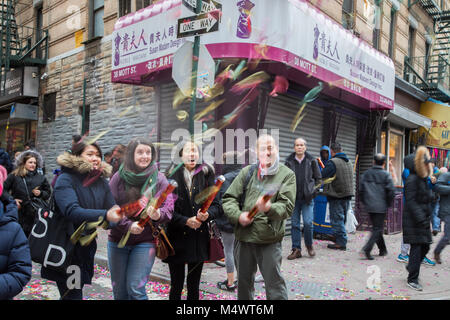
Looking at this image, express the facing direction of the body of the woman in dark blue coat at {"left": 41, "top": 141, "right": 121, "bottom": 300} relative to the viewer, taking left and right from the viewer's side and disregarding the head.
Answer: facing the viewer and to the right of the viewer

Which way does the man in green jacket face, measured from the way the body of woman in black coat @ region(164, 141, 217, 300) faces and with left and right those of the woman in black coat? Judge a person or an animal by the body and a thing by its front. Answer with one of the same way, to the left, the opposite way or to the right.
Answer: the same way

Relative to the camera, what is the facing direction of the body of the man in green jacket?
toward the camera

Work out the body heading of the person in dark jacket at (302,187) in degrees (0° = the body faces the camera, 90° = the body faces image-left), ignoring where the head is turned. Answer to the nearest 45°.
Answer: approximately 0°

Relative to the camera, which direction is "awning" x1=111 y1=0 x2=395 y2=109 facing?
toward the camera

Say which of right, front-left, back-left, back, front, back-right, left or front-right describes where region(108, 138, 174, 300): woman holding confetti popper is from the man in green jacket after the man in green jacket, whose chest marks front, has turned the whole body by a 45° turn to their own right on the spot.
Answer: front-right

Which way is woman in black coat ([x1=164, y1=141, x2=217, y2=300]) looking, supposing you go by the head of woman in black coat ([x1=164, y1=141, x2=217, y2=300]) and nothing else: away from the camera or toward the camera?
toward the camera
